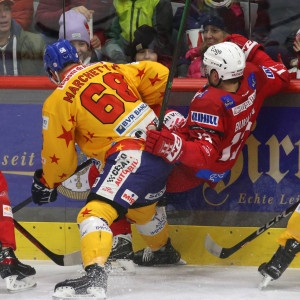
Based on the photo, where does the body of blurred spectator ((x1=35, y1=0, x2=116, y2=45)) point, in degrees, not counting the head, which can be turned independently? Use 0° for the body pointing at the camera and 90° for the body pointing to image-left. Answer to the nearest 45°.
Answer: approximately 0°

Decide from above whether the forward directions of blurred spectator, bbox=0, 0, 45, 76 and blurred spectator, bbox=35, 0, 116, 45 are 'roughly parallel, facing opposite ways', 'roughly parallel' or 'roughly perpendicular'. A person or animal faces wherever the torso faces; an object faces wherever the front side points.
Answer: roughly parallel

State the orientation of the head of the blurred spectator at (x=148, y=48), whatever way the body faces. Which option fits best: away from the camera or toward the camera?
toward the camera

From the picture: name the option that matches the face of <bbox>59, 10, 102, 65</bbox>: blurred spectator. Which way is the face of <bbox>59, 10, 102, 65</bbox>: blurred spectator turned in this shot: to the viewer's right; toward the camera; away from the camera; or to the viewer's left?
toward the camera

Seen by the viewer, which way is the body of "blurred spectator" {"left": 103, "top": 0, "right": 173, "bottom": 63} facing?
toward the camera

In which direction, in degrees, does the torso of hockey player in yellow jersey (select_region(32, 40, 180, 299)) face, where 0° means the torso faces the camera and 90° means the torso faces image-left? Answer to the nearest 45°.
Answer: approximately 135°

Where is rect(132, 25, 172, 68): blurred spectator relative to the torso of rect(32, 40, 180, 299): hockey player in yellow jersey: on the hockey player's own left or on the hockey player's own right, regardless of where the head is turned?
on the hockey player's own right

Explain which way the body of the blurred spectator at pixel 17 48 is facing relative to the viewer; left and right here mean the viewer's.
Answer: facing the viewer
